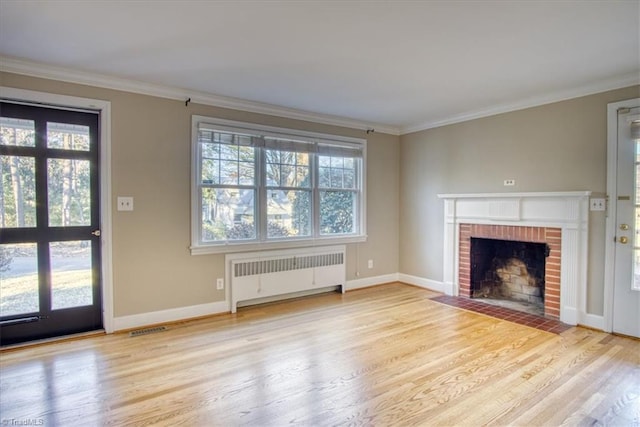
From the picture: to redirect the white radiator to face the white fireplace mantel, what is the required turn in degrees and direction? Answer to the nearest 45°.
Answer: approximately 45° to its left

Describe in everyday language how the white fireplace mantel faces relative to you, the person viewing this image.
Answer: facing the viewer and to the left of the viewer

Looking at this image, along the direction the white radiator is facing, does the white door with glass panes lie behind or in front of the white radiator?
in front

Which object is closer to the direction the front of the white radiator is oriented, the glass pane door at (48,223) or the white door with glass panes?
the white door with glass panes

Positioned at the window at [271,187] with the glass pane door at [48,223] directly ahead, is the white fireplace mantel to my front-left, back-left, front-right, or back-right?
back-left

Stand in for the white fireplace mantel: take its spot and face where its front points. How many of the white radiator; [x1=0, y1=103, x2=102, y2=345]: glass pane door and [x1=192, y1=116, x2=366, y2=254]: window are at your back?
0

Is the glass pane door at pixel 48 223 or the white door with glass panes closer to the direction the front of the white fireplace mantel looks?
the glass pane door

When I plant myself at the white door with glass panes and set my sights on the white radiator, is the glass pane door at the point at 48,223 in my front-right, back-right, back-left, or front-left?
front-left

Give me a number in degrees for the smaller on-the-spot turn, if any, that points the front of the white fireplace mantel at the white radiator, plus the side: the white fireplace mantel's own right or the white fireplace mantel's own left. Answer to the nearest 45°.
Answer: approximately 45° to the white fireplace mantel's own right

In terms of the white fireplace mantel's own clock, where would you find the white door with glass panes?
The white door with glass panes is roughly at 8 o'clock from the white fireplace mantel.

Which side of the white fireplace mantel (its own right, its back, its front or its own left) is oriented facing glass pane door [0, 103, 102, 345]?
front

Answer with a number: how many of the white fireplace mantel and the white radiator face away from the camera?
0
